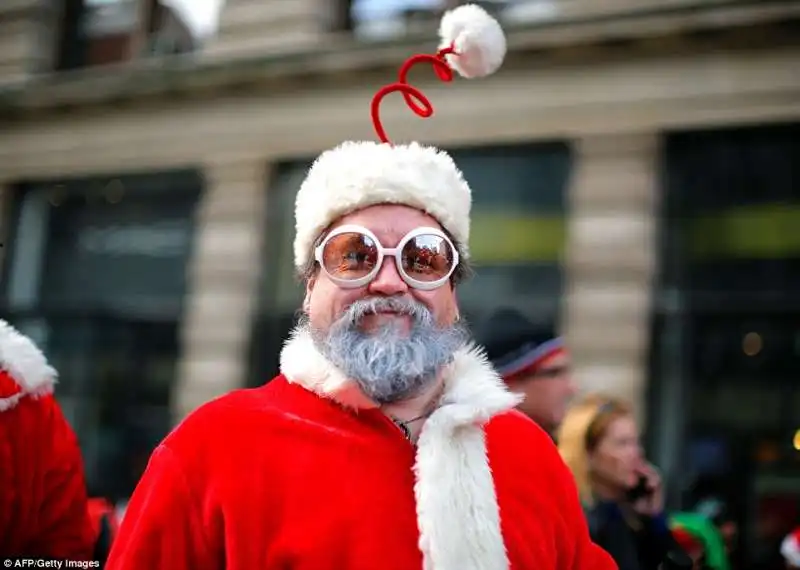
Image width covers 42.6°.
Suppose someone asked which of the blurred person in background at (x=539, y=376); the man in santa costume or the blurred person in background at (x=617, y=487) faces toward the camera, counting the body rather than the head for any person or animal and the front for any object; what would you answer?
the man in santa costume

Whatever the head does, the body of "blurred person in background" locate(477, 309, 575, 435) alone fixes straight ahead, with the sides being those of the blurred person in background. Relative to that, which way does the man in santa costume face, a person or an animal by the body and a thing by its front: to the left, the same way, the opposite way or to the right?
to the right

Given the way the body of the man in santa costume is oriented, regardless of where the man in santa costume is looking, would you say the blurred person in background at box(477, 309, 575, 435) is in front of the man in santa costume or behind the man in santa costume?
behind

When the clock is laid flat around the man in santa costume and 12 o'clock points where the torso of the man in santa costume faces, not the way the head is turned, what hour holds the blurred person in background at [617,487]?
The blurred person in background is roughly at 7 o'clock from the man in santa costume.

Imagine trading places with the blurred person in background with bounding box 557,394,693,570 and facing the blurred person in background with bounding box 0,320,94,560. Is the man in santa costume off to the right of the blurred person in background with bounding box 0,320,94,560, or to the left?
left

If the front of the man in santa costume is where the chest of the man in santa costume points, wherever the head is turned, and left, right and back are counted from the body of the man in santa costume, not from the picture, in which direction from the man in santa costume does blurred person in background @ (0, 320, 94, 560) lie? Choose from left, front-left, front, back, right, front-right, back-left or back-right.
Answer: back-right
